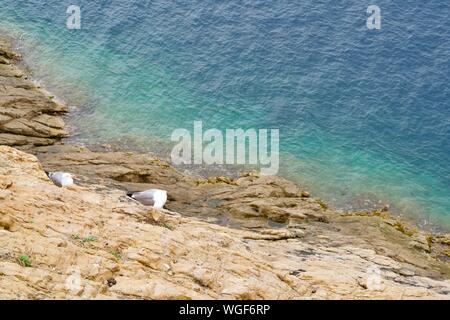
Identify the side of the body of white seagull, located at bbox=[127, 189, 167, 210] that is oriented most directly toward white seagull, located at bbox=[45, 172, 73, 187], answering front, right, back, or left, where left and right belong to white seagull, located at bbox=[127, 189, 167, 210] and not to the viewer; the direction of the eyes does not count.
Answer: back

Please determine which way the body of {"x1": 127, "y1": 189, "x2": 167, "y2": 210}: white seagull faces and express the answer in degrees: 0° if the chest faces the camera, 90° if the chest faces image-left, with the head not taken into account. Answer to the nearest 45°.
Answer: approximately 270°

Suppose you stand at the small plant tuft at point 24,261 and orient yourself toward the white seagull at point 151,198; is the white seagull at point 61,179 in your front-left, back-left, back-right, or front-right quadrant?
front-left

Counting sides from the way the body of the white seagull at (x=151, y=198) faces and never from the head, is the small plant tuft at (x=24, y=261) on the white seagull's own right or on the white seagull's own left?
on the white seagull's own right
